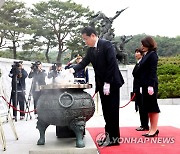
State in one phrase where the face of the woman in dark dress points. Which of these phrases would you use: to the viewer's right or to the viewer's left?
to the viewer's left

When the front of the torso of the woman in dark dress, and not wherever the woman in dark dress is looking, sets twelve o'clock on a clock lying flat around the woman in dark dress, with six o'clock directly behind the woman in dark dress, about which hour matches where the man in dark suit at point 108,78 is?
The man in dark suit is roughly at 10 o'clock from the woman in dark dress.

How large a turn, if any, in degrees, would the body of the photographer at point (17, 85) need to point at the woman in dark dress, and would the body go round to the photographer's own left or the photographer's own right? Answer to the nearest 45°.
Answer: approximately 45° to the photographer's own left

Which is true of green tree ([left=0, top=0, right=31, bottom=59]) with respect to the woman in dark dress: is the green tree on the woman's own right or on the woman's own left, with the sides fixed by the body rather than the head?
on the woman's own right

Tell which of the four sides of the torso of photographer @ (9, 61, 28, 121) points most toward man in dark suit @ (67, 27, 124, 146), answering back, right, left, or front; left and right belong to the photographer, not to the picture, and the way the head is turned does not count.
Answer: front

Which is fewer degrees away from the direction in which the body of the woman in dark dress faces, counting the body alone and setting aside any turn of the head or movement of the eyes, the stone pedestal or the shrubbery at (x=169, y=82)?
the stone pedestal

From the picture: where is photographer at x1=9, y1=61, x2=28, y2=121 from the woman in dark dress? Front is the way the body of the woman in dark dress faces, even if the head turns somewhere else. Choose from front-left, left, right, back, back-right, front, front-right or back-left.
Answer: front-right

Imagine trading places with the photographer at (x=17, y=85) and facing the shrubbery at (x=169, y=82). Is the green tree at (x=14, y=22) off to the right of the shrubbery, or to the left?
left

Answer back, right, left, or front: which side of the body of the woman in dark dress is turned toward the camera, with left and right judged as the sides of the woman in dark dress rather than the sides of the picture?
left

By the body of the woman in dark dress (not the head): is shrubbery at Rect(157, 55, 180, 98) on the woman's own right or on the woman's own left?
on the woman's own right

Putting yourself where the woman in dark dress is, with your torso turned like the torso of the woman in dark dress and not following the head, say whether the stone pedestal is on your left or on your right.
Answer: on your left
